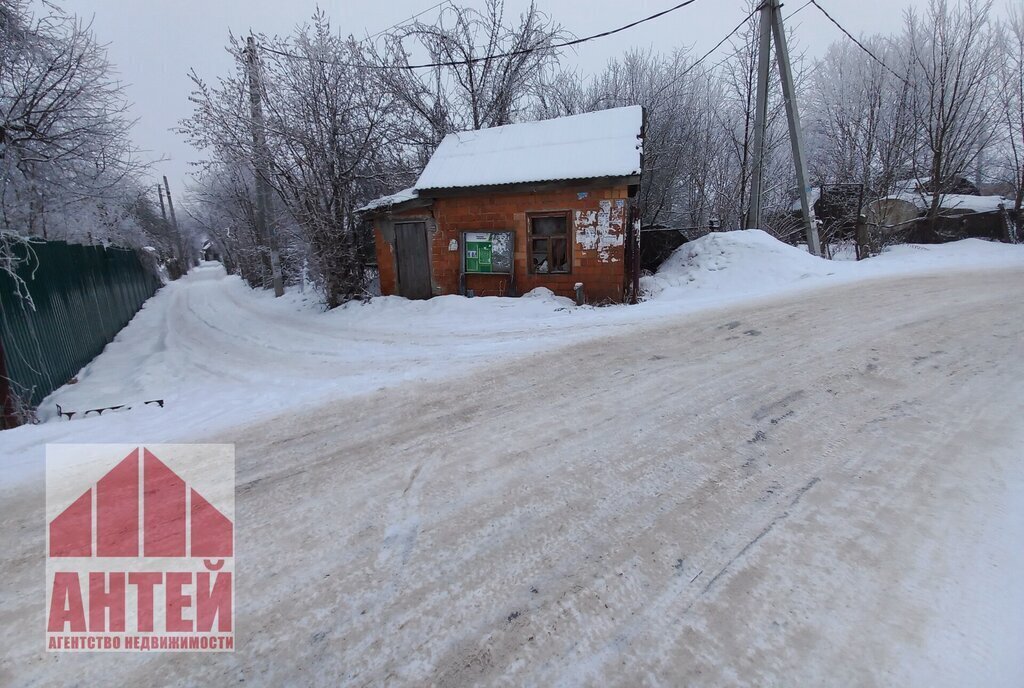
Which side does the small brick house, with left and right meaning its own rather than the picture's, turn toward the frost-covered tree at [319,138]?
right

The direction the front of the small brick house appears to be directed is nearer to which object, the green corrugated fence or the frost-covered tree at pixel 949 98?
the green corrugated fence

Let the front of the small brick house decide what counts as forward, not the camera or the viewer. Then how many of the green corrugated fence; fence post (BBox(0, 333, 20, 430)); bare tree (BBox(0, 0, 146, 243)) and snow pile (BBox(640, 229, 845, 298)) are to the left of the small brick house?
1

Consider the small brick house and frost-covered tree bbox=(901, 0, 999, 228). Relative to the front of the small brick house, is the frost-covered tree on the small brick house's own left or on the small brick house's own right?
on the small brick house's own left

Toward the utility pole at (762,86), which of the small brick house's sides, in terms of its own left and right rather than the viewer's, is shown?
left

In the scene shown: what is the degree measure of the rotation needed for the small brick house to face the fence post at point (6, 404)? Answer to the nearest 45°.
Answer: approximately 45° to its right

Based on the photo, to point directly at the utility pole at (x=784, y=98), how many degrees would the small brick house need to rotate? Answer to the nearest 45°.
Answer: approximately 90° to its left

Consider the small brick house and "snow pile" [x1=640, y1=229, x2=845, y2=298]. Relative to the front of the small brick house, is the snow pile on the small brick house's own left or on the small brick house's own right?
on the small brick house's own left

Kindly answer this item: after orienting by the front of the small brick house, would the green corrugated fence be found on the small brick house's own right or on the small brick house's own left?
on the small brick house's own right

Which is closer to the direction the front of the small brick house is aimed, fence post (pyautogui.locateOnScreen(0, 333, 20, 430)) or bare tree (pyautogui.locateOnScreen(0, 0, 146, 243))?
the fence post

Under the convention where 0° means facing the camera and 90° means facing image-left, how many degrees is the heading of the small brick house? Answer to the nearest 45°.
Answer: approximately 0°

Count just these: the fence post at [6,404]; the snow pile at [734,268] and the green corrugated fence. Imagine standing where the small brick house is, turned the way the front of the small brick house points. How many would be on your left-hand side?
1

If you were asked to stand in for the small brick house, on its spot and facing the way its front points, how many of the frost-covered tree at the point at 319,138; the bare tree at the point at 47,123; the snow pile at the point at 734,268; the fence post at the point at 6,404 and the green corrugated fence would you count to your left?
1
